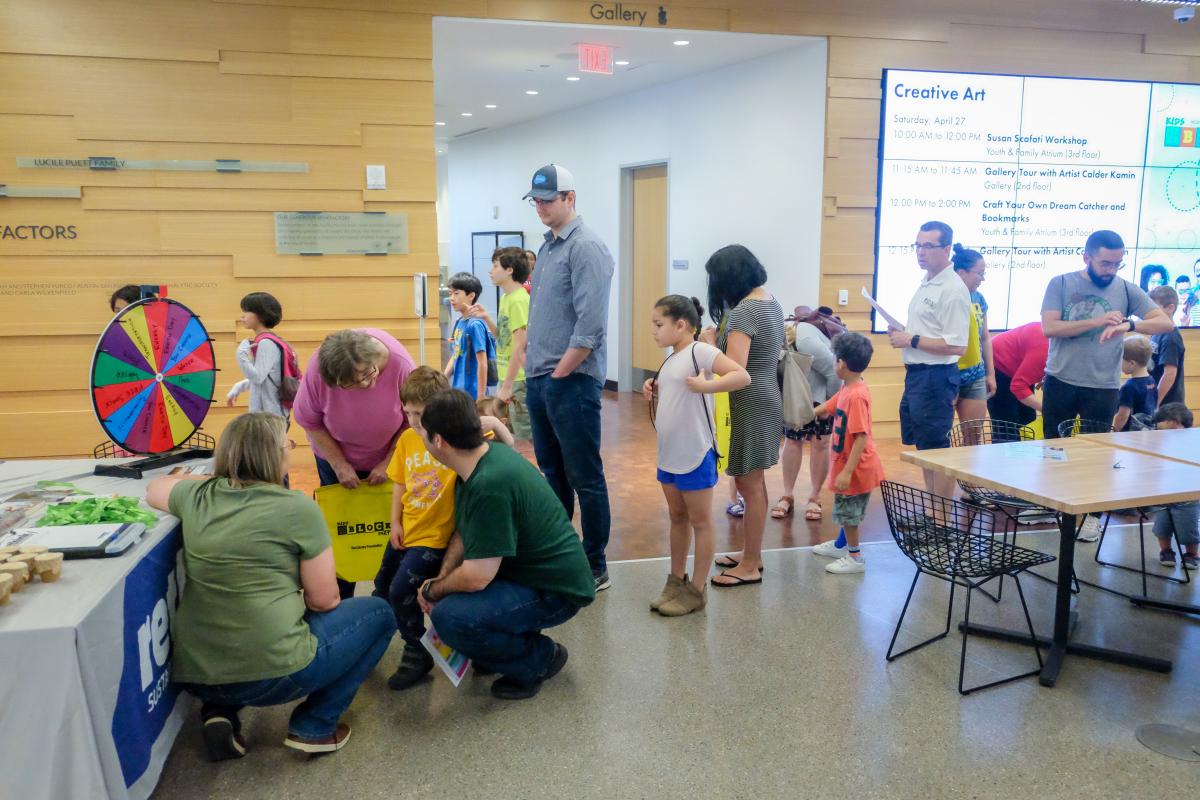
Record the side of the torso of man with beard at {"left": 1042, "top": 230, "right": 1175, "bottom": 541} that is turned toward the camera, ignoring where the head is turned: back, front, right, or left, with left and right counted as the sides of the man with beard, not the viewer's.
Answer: front

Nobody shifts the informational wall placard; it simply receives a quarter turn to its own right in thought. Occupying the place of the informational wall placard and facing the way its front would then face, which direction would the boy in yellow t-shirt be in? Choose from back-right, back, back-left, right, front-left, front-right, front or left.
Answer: left

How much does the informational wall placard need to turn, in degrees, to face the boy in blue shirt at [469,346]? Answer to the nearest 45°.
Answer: approximately 45° to its left

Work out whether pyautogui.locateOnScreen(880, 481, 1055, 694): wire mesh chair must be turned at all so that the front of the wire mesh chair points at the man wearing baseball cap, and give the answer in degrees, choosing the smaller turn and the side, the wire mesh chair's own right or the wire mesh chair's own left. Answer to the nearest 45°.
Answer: approximately 135° to the wire mesh chair's own left

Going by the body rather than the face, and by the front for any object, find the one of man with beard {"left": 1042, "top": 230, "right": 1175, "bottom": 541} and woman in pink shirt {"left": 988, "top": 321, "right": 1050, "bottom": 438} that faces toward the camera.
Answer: the man with beard

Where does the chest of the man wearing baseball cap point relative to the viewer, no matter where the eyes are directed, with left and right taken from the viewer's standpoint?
facing the viewer and to the left of the viewer

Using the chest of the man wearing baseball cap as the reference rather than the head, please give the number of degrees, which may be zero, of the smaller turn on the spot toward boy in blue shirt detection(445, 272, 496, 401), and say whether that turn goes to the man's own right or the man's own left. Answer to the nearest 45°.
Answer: approximately 135° to the man's own right

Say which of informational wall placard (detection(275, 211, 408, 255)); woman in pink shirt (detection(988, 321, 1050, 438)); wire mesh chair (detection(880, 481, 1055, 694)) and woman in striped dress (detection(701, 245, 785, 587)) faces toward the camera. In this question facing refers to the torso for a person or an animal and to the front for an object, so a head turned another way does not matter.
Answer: the informational wall placard

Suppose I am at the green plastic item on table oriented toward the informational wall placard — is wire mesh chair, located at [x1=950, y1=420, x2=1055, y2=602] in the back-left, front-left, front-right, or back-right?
front-right

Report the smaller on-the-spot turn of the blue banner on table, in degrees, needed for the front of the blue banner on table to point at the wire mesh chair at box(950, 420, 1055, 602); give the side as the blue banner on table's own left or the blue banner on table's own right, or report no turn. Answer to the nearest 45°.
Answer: approximately 45° to the blue banner on table's own left

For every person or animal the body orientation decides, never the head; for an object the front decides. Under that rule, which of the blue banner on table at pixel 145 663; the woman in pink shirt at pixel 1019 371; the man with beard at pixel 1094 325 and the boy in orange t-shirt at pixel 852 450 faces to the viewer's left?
the boy in orange t-shirt

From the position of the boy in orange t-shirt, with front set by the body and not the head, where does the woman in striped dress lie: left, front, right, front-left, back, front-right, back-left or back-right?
front-left

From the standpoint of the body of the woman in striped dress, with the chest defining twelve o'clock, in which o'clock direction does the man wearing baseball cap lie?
The man wearing baseball cap is roughly at 12 o'clock from the woman in striped dress.

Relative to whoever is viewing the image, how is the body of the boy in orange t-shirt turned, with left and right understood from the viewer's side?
facing to the left of the viewer

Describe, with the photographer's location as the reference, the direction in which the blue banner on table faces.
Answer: facing the viewer and to the right of the viewer
